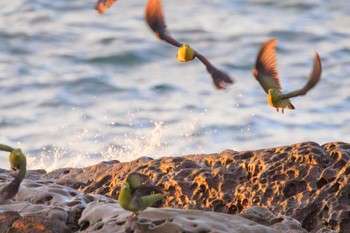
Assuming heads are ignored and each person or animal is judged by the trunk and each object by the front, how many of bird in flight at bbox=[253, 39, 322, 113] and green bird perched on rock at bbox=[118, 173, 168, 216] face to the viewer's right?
0

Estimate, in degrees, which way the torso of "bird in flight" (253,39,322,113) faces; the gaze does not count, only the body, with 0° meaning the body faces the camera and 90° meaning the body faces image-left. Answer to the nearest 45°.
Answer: approximately 45°

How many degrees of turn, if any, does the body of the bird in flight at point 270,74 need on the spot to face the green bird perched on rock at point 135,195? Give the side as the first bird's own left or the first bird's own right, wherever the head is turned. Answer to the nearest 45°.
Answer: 0° — it already faces it

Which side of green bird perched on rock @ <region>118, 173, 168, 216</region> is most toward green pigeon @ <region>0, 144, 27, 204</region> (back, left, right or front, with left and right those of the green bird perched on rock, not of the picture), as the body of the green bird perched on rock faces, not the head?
front

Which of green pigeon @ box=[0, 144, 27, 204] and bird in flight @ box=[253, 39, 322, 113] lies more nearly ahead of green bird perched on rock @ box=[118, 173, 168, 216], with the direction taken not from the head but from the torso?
the green pigeon

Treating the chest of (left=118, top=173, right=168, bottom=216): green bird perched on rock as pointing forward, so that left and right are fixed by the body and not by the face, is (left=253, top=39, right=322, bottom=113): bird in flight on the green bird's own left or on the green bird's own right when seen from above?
on the green bird's own right

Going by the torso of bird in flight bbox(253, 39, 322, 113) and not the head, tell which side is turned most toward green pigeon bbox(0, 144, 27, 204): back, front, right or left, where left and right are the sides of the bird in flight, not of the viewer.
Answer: front

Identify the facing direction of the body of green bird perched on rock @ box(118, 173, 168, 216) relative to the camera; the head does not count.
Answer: to the viewer's left
